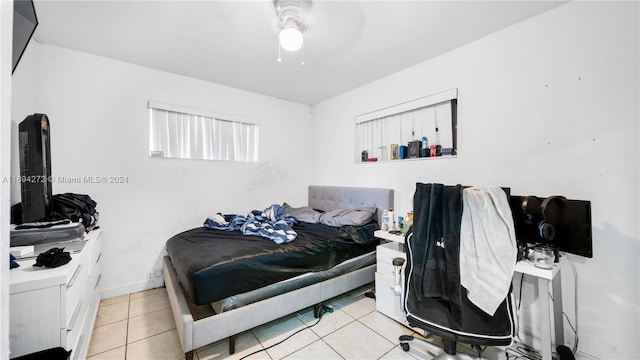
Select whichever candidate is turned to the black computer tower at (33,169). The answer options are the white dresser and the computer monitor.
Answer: the computer monitor

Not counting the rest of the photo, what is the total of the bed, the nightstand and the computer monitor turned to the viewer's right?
0

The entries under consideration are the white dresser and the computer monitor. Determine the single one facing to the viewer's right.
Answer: the white dresser

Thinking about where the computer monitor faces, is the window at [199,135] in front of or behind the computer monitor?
in front

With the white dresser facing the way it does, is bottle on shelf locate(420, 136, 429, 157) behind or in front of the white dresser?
in front

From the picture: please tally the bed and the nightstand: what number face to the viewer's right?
0

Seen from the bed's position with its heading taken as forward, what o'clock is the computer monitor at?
The computer monitor is roughly at 8 o'clock from the bed.

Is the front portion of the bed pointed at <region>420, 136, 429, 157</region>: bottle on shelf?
no

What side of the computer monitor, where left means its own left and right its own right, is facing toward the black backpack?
front

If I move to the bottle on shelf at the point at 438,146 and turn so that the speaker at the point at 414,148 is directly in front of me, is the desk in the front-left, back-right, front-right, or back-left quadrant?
back-left

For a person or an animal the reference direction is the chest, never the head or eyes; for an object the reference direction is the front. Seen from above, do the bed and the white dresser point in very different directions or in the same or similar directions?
very different directions

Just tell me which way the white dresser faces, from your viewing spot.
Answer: facing to the right of the viewer

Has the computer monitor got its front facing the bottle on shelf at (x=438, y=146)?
no

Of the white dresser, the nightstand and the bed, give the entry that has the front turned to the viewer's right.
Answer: the white dresser

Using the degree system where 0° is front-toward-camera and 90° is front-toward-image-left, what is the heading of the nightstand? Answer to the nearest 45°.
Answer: approximately 45°

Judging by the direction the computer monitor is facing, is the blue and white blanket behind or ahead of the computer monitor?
ahead

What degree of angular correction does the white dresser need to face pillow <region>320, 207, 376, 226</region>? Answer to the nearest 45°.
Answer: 0° — it already faces it

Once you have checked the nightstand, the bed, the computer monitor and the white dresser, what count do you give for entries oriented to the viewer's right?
1

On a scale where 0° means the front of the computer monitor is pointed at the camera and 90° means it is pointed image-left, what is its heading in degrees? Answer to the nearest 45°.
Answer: approximately 45°
